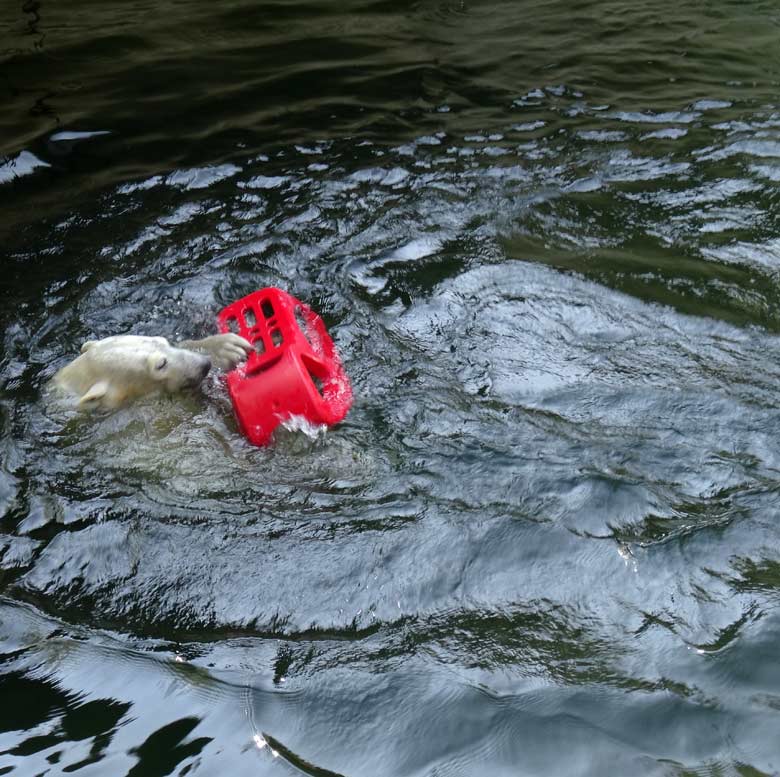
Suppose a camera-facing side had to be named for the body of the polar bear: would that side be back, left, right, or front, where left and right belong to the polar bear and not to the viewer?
right
